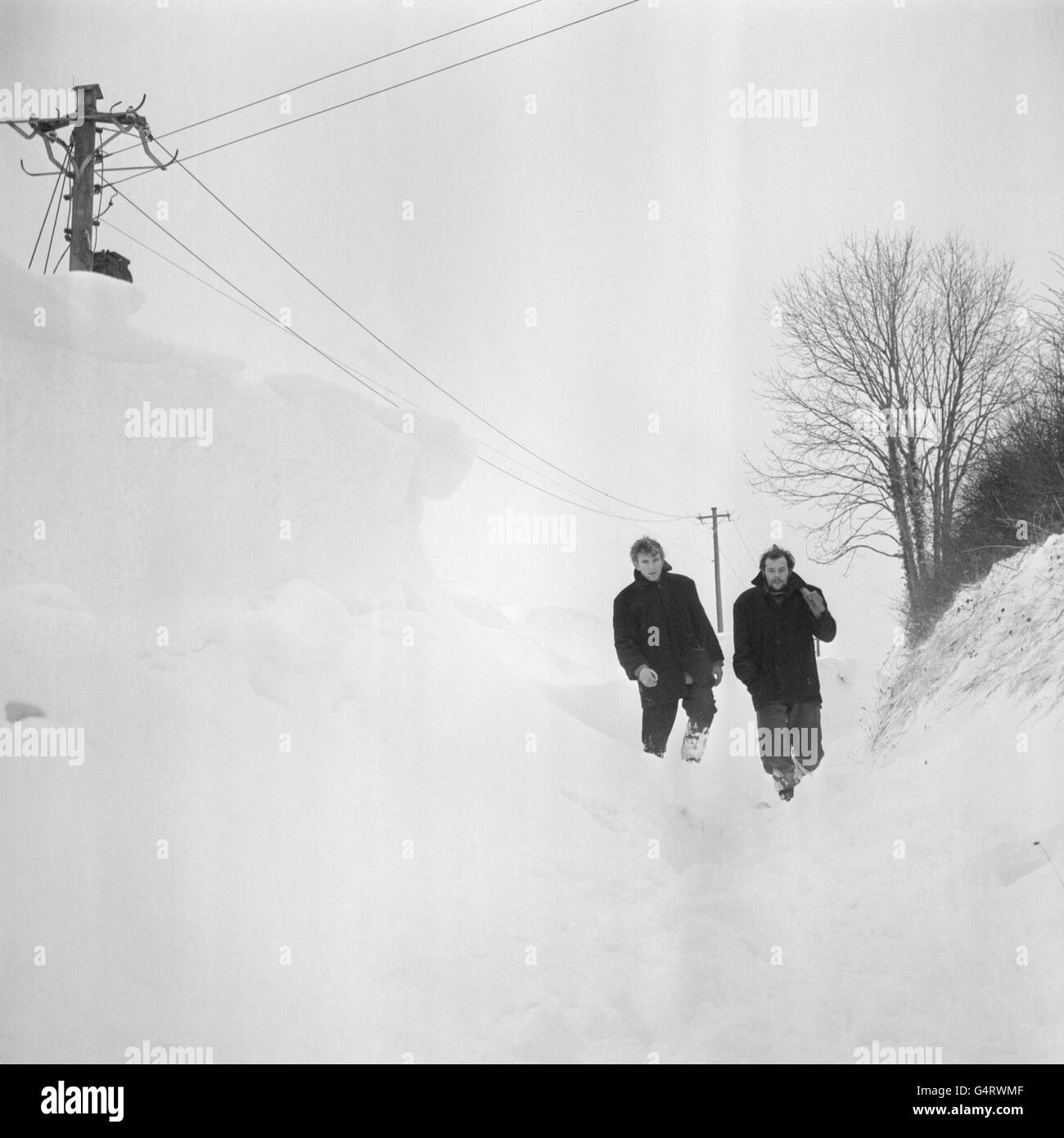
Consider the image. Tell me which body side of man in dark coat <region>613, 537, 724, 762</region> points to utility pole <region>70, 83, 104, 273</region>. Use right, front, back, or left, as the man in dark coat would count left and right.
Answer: right

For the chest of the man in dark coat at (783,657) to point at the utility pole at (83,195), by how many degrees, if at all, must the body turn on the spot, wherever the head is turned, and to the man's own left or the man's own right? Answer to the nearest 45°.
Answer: approximately 90° to the man's own right

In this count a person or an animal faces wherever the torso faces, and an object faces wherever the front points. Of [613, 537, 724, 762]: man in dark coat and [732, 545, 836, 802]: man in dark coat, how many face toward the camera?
2

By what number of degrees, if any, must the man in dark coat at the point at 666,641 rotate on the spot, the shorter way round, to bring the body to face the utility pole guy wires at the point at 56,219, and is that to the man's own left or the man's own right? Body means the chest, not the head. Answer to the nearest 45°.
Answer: approximately 90° to the man's own right

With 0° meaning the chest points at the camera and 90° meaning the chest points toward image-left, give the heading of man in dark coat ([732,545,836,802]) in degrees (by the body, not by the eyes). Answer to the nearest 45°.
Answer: approximately 0°

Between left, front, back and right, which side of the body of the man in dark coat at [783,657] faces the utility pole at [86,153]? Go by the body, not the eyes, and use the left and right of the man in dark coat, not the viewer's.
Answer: right
